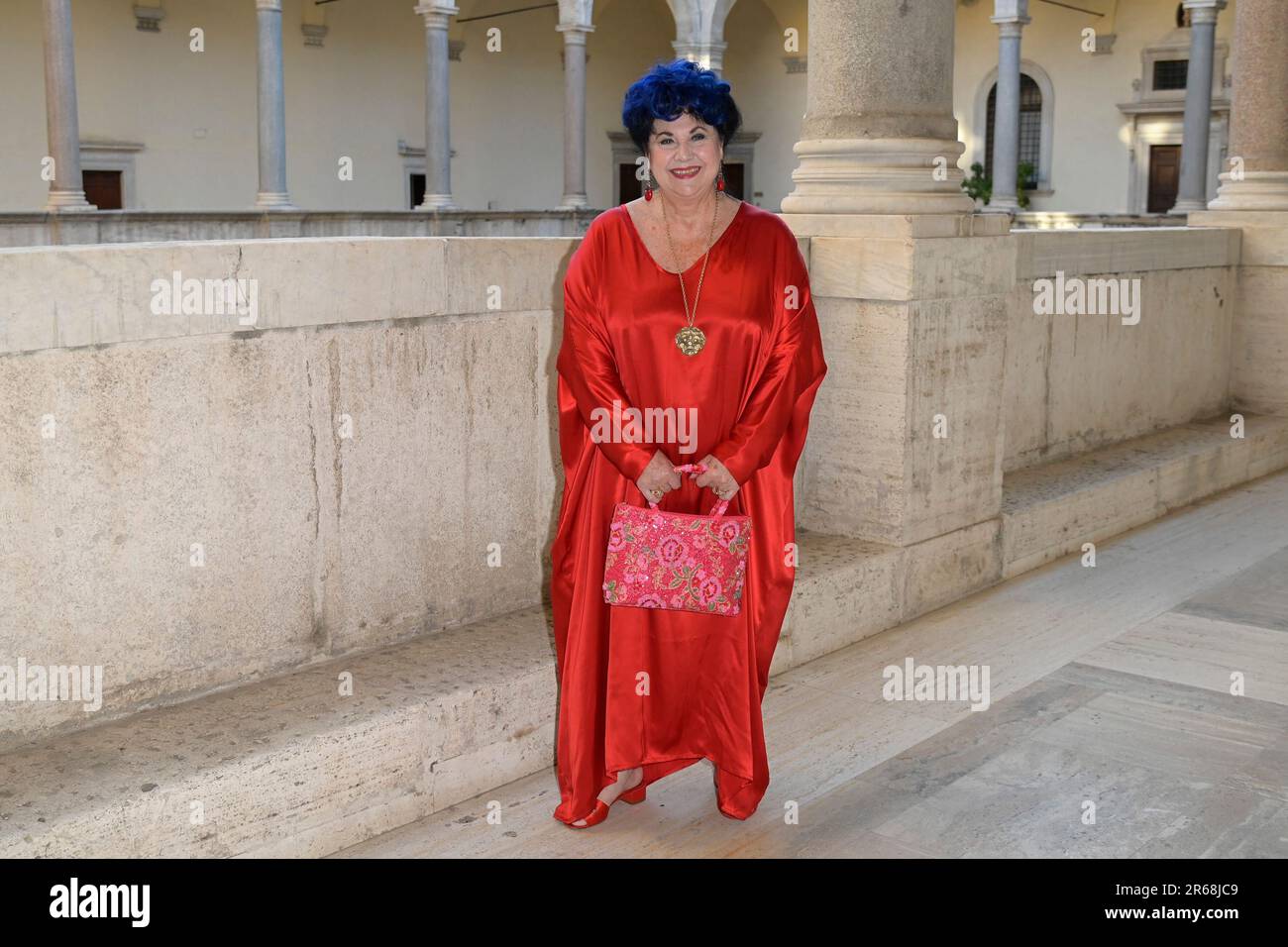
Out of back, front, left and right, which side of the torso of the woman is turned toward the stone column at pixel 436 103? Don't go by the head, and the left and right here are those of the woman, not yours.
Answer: back

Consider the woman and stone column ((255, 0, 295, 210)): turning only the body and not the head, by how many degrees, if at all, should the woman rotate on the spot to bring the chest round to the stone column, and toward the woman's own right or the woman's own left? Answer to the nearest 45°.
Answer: approximately 180°

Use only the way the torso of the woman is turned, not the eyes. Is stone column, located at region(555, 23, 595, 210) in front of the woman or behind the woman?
behind

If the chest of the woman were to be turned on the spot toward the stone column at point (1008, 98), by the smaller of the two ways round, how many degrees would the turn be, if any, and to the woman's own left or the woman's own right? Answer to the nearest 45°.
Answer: approximately 180°

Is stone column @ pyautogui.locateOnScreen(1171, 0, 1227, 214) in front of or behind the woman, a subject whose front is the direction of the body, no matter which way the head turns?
behind

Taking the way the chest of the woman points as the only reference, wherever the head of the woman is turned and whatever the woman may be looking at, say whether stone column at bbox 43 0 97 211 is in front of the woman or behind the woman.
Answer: behind

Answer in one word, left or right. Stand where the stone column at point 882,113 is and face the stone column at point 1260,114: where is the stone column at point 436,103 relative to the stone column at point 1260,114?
left

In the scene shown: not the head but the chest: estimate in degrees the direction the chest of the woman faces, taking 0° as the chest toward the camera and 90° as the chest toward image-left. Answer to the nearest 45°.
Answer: approximately 0°
